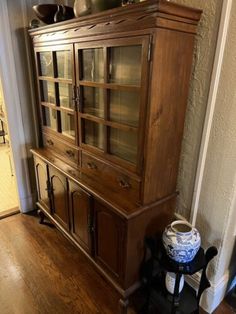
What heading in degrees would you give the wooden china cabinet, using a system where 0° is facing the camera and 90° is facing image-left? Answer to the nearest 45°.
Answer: approximately 45°
